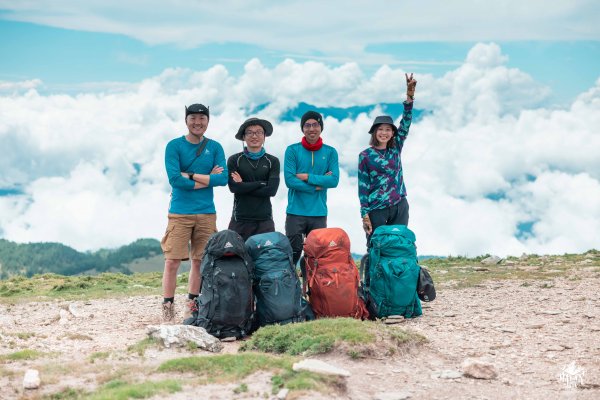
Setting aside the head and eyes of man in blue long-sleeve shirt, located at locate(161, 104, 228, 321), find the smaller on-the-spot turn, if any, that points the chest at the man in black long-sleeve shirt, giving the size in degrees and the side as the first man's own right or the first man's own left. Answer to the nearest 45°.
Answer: approximately 90° to the first man's own left

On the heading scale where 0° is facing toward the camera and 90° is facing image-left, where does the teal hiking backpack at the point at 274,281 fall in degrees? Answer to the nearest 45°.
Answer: approximately 0°

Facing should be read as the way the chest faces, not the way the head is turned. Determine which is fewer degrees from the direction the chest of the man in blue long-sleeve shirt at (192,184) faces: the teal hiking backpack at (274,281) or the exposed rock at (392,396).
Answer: the exposed rock

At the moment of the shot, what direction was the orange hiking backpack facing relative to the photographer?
facing the viewer

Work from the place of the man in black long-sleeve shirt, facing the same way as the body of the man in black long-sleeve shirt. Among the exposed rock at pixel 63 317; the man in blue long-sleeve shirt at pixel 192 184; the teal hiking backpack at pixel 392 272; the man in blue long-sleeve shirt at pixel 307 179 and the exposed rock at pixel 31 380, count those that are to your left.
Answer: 2

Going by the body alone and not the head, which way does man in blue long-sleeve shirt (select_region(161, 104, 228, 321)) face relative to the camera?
toward the camera

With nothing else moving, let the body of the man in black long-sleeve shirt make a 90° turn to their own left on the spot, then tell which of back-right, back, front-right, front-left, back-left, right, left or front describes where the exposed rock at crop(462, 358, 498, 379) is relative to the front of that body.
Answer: front-right
